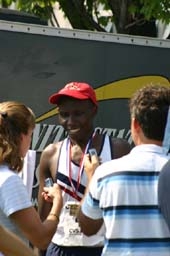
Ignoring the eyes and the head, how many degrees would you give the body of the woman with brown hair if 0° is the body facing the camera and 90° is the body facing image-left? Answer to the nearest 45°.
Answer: approximately 225°

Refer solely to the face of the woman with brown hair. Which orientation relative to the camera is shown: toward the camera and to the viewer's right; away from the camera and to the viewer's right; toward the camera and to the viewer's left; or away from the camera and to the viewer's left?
away from the camera and to the viewer's right
